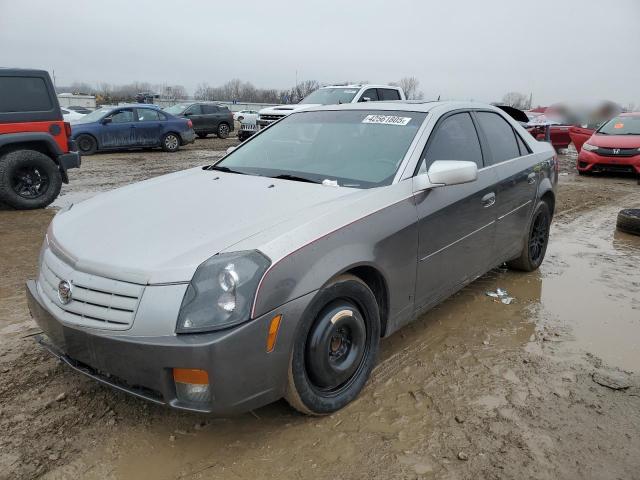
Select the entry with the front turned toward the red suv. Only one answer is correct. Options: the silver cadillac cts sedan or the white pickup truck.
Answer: the white pickup truck

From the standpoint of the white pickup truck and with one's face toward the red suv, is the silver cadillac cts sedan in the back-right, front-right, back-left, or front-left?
front-left

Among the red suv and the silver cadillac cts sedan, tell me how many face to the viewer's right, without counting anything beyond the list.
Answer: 0

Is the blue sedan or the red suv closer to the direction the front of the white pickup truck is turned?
the red suv

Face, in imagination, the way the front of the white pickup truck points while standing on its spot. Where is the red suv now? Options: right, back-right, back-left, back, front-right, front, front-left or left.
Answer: front

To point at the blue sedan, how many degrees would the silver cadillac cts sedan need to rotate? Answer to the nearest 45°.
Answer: approximately 135° to its right

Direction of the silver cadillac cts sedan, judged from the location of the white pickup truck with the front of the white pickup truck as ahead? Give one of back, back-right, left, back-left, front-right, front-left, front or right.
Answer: front-left

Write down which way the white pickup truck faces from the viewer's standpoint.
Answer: facing the viewer and to the left of the viewer

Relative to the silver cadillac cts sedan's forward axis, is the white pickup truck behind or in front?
behind
